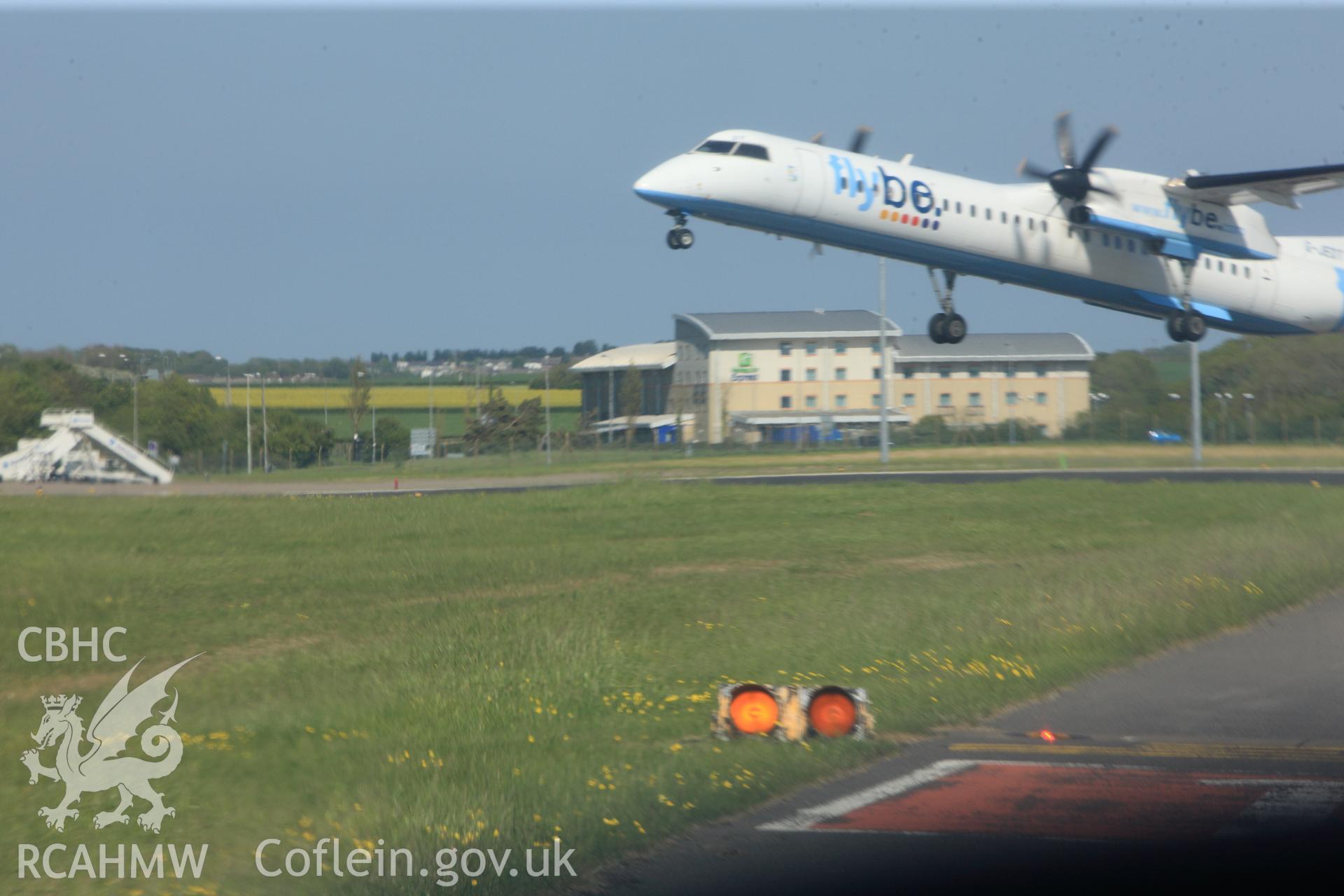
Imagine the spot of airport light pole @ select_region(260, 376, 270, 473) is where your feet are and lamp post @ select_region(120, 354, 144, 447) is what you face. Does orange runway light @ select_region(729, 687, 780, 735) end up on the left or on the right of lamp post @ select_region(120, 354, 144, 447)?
left

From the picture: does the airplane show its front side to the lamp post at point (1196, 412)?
no

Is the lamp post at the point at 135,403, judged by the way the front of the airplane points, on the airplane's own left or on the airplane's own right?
on the airplane's own right

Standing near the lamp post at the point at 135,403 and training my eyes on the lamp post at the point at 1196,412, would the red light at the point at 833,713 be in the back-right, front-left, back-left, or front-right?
front-right

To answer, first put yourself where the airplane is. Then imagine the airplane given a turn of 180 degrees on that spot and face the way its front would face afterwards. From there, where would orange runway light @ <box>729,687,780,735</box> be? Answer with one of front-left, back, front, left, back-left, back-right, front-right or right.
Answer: back-right

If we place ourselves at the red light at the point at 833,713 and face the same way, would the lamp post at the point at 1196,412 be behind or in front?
behind

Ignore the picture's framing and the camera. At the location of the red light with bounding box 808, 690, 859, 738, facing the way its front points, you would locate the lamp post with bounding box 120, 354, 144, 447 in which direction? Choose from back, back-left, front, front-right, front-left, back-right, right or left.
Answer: back-right

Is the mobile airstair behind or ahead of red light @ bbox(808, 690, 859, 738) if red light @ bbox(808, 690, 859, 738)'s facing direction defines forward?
behind

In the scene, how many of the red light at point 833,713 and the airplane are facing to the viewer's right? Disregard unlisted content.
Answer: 0

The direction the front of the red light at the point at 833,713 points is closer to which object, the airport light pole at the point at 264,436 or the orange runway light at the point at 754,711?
the orange runway light

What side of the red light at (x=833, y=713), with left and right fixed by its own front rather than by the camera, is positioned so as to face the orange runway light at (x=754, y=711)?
right

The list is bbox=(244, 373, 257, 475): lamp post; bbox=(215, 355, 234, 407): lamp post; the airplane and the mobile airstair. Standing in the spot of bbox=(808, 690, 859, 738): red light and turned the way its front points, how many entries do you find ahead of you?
0

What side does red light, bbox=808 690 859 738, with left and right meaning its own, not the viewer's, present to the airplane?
back

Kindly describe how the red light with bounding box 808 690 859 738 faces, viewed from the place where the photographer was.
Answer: facing the viewer

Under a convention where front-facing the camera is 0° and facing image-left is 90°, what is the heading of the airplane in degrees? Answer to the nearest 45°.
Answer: approximately 45°
